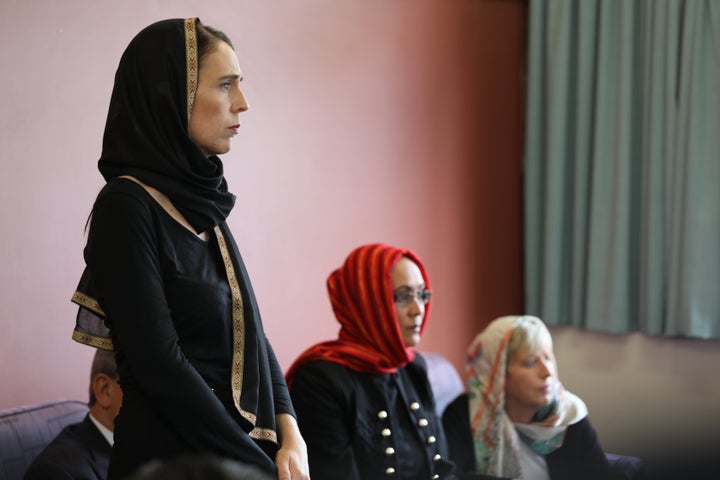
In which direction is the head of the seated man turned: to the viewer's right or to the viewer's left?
to the viewer's right

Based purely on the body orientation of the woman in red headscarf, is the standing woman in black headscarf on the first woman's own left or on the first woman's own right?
on the first woman's own right

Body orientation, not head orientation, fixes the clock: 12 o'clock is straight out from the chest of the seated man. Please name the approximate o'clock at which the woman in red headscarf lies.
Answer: The woman in red headscarf is roughly at 10 o'clock from the seated man.

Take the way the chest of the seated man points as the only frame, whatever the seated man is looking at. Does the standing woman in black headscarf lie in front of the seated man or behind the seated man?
in front

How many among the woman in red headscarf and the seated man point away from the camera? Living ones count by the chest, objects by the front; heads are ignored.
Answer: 0

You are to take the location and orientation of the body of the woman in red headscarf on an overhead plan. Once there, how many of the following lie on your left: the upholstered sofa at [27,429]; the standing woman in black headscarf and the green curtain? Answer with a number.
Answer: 1

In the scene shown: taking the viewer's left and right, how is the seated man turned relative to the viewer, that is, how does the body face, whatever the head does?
facing the viewer and to the right of the viewer

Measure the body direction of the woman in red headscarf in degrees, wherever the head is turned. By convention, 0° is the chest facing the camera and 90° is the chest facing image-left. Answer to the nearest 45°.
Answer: approximately 315°

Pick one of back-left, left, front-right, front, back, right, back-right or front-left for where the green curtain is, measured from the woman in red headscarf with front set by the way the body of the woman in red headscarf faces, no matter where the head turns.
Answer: left

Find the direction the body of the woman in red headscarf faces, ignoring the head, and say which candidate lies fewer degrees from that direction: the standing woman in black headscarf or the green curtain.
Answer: the standing woman in black headscarf

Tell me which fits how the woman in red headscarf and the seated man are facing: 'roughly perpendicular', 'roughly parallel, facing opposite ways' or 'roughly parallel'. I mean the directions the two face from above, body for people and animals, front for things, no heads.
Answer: roughly parallel

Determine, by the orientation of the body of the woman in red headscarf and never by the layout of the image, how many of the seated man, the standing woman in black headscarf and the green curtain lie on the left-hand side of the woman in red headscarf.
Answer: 1
